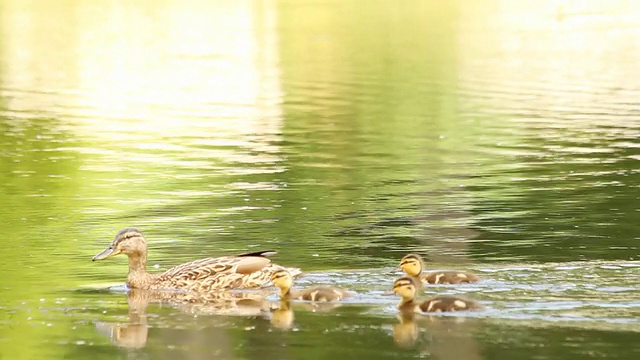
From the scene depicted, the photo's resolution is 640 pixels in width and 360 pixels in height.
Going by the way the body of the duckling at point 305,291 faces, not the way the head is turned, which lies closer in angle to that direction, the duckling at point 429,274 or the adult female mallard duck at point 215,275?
the adult female mallard duck

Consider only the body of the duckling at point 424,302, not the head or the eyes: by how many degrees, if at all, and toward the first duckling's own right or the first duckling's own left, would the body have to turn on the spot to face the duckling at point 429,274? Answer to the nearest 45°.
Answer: approximately 90° to the first duckling's own right

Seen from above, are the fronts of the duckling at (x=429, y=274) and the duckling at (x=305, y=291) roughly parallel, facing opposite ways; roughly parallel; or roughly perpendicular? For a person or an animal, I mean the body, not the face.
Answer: roughly parallel

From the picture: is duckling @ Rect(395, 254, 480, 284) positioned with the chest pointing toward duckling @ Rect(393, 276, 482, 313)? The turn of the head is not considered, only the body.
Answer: no

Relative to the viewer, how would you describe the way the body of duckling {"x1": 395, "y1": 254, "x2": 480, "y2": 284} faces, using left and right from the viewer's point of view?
facing to the left of the viewer

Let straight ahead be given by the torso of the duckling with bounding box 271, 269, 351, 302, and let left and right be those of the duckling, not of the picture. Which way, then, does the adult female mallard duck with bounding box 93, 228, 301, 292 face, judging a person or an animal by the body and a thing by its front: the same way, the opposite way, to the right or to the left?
the same way

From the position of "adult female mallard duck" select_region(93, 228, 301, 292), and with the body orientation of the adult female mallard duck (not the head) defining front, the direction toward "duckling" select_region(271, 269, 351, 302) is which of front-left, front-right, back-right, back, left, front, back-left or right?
back-left

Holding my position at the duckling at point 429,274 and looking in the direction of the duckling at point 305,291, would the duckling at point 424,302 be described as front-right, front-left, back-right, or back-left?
front-left

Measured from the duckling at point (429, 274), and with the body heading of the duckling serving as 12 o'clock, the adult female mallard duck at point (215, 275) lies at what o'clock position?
The adult female mallard duck is roughly at 12 o'clock from the duckling.

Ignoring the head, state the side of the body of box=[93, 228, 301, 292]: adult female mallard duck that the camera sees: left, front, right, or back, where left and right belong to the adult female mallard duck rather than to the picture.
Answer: left

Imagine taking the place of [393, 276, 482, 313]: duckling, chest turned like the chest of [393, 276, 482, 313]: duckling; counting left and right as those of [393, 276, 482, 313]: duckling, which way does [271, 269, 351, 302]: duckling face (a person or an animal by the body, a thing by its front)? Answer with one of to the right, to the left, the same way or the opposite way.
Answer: the same way

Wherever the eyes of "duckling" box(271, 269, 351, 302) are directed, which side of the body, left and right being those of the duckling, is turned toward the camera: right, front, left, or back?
left

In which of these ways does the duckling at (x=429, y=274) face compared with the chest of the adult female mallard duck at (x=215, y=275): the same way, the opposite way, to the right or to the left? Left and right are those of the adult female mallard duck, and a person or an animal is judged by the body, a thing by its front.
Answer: the same way

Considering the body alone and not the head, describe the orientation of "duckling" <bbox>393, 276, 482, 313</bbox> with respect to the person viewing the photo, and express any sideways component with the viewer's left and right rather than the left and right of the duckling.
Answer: facing to the left of the viewer
